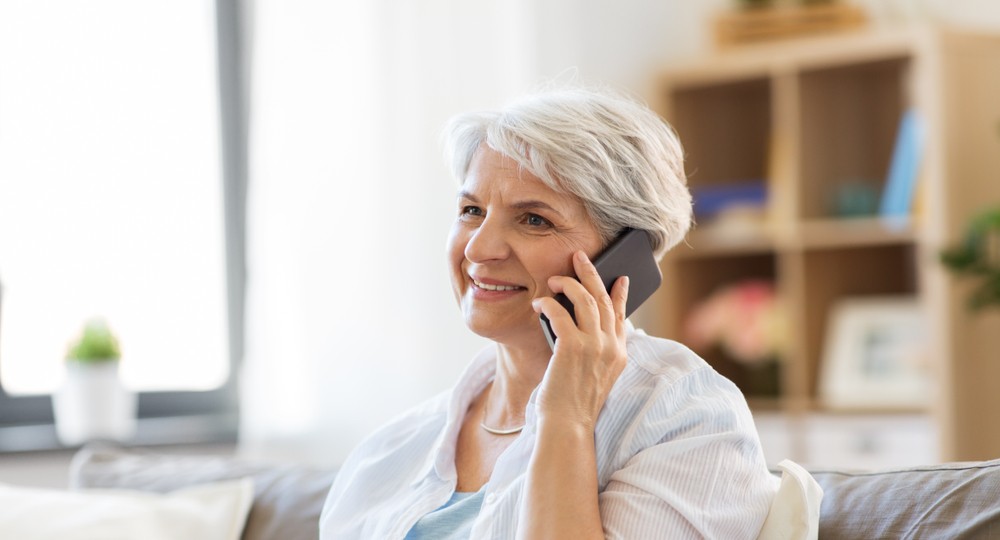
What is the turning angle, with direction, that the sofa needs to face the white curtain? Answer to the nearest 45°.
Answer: approximately 135° to its right

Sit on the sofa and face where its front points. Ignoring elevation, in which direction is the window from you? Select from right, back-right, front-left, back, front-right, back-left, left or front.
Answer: back-right

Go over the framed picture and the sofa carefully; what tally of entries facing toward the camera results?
2

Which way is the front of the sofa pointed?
toward the camera

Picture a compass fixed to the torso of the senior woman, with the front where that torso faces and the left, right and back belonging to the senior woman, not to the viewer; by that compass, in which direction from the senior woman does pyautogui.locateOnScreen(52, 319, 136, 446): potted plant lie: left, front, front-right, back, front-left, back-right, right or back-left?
right

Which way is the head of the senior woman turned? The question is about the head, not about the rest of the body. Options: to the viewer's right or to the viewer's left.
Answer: to the viewer's left

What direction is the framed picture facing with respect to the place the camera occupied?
facing the viewer

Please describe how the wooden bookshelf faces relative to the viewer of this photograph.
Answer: facing the viewer and to the left of the viewer
